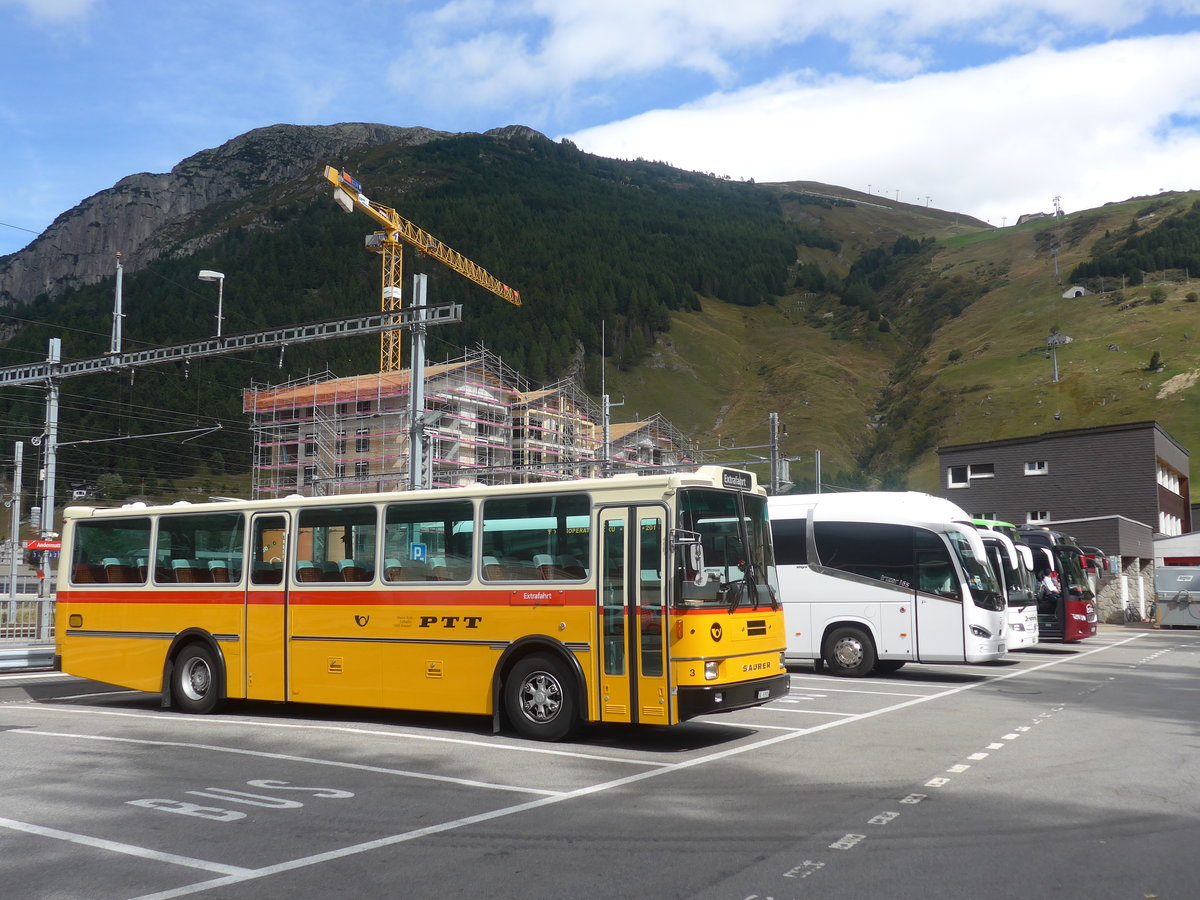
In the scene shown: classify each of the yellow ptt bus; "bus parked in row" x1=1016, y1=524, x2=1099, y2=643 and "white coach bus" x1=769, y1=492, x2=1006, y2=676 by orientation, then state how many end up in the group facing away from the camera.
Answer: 0

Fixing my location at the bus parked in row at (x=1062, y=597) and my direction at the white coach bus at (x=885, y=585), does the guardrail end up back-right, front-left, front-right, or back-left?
front-right

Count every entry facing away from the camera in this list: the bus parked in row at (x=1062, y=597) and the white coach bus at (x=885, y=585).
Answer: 0

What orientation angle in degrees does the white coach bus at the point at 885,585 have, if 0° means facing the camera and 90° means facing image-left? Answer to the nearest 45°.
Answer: approximately 270°

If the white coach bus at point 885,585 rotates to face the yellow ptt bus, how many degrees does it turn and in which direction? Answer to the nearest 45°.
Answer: approximately 135° to its right

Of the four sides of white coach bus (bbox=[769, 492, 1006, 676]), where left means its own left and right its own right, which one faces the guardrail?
back

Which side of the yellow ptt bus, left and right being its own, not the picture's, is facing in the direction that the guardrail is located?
back

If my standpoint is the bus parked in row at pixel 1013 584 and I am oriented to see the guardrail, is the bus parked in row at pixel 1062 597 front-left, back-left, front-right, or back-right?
back-right

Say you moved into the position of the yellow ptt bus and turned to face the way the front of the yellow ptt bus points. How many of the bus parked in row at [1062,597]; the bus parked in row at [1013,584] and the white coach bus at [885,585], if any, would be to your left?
3

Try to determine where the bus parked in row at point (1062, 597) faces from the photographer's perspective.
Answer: facing the viewer and to the right of the viewer

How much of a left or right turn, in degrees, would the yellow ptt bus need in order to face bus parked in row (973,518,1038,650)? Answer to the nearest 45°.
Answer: approximately 90° to its left

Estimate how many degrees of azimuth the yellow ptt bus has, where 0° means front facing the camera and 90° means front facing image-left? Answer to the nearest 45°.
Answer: approximately 315°

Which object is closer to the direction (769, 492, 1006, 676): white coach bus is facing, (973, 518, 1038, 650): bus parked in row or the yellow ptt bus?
the bus parked in row

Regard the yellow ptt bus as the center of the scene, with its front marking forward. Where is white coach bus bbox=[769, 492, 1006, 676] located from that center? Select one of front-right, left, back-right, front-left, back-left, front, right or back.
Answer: left
